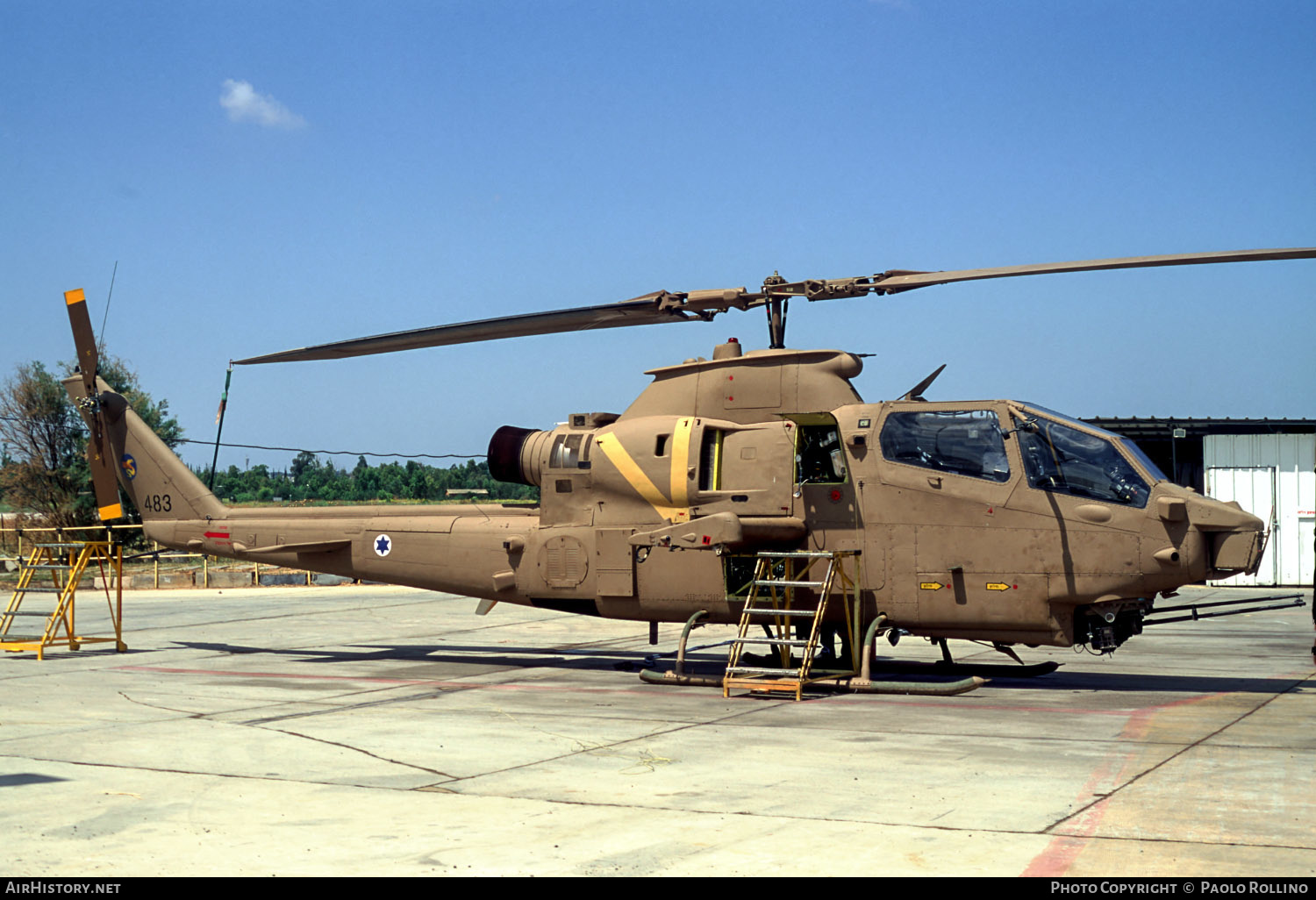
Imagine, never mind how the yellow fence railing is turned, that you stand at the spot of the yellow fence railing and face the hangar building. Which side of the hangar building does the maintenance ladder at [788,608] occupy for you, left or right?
right

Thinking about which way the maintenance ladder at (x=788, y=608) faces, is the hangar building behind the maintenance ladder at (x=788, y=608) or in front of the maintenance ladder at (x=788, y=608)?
behind

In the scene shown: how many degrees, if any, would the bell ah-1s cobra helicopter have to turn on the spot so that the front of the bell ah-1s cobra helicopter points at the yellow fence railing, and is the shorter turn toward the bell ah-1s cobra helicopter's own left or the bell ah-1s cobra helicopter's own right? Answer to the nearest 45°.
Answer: approximately 135° to the bell ah-1s cobra helicopter's own left

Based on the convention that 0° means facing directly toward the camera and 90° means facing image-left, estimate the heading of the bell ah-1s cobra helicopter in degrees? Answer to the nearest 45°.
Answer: approximately 270°

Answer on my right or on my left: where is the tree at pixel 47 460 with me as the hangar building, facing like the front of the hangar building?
on my right

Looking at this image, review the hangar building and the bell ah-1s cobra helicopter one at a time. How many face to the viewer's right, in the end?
1

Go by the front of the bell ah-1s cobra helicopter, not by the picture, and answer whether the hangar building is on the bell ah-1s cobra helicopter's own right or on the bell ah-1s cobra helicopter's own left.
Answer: on the bell ah-1s cobra helicopter's own left

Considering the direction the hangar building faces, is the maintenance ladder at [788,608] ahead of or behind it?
ahead

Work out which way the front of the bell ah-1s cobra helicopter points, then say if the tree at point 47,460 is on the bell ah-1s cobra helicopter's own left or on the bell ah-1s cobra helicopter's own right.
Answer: on the bell ah-1s cobra helicopter's own left

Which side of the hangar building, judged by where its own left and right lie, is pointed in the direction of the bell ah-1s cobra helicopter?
front

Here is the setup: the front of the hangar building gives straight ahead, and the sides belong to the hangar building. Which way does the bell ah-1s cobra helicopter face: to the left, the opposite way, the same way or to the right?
to the left

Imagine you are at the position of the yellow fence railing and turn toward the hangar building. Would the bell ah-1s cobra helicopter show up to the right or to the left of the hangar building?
right

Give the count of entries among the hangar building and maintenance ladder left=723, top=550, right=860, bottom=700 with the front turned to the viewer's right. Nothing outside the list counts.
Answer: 0

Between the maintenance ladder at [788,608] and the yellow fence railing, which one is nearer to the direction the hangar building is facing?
the maintenance ladder
